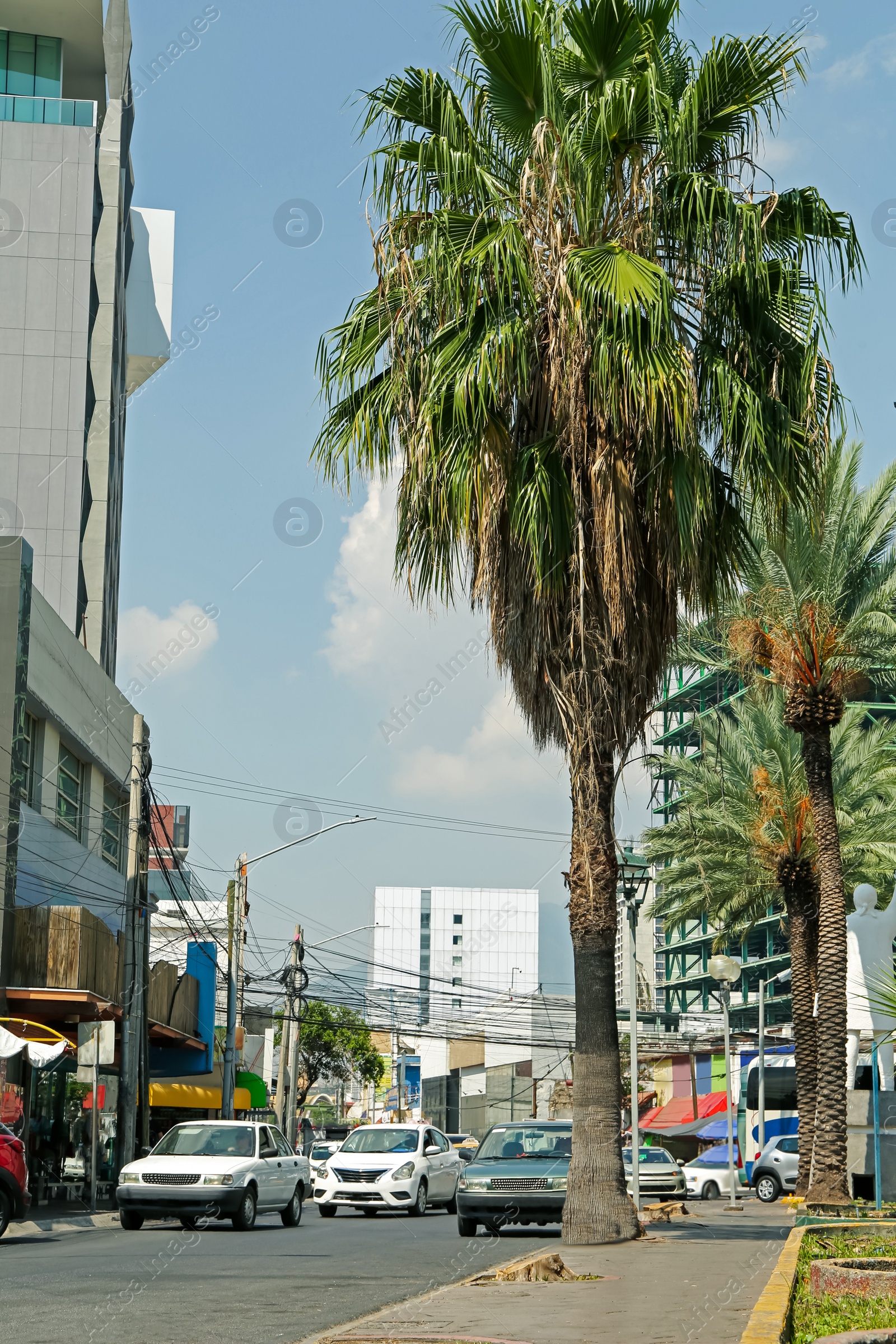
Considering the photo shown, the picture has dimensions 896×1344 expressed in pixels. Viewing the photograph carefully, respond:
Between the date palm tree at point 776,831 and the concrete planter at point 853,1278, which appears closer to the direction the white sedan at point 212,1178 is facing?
the concrete planter

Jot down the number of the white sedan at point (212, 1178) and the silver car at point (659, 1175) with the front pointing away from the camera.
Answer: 0

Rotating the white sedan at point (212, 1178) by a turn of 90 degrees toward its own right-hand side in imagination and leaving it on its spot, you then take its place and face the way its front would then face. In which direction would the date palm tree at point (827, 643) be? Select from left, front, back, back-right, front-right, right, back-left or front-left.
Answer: back-right

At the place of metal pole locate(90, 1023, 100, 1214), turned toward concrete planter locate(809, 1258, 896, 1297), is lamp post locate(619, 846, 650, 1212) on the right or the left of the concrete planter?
left

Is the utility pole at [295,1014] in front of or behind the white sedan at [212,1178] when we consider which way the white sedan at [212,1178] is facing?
behind

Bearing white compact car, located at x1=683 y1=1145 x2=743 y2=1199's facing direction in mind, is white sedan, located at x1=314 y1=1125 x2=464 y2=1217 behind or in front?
in front

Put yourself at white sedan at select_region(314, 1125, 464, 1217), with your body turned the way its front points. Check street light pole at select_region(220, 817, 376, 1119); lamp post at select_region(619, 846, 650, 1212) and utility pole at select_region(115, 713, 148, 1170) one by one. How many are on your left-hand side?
1

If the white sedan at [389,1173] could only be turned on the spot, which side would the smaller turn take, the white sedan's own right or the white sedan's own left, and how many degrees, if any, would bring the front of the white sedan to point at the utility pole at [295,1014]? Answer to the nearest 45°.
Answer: approximately 135° to the white sedan's own right

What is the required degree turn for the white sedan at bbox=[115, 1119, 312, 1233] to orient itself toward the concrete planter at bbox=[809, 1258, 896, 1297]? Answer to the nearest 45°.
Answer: approximately 45° to its left
